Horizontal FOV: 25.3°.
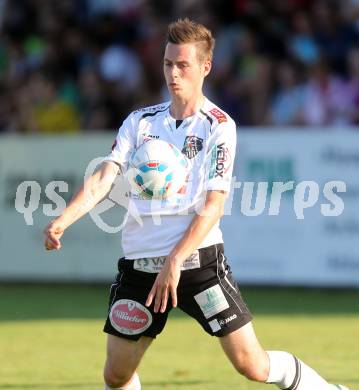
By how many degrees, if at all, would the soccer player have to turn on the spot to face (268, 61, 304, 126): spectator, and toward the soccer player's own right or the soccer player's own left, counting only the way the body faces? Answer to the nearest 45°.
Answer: approximately 135° to the soccer player's own right

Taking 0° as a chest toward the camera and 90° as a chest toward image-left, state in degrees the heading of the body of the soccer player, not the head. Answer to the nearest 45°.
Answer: approximately 45°

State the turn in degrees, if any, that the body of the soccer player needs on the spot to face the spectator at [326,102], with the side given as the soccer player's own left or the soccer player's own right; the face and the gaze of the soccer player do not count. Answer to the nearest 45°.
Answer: approximately 135° to the soccer player's own right

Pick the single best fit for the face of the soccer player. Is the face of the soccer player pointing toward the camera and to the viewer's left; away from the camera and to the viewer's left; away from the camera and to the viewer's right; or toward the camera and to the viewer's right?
toward the camera and to the viewer's left
